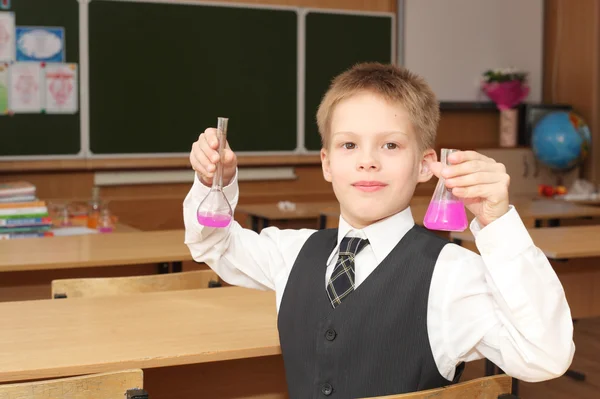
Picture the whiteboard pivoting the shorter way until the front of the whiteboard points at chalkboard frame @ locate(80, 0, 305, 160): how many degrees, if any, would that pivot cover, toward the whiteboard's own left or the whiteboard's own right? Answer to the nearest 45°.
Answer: approximately 45° to the whiteboard's own right

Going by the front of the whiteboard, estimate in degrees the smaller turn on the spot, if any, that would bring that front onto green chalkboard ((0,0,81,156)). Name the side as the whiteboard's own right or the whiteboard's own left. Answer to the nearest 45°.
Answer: approximately 45° to the whiteboard's own right

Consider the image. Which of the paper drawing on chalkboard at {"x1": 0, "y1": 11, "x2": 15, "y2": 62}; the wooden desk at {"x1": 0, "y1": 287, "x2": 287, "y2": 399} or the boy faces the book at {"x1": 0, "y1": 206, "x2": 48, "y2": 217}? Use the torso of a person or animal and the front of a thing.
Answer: the paper drawing on chalkboard

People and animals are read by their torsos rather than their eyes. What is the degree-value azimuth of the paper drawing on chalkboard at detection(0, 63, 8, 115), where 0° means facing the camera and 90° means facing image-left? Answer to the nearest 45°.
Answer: approximately 0°
